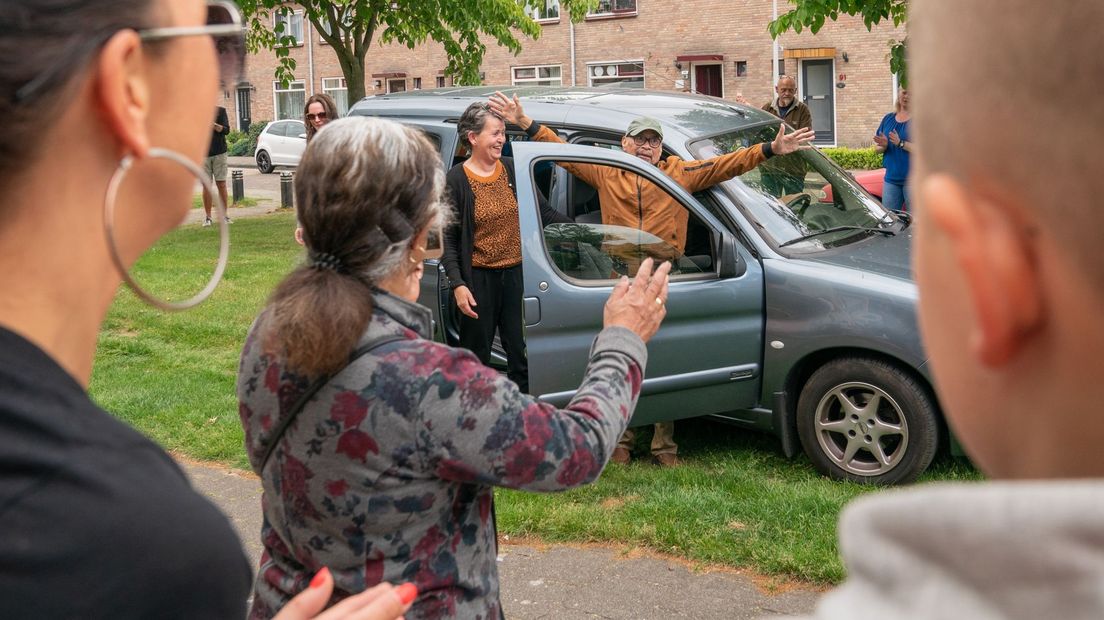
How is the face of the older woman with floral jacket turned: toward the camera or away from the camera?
away from the camera

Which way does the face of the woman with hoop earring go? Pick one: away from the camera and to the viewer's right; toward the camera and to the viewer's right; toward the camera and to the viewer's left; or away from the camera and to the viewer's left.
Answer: away from the camera and to the viewer's right

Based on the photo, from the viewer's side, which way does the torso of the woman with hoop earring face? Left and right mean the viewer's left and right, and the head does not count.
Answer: facing away from the viewer and to the right of the viewer

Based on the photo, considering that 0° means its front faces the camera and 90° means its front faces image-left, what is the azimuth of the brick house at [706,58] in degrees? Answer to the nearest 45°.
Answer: approximately 0°

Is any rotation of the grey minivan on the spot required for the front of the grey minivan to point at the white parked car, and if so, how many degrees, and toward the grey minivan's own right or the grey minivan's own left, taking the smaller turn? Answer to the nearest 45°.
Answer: approximately 135° to the grey minivan's own left

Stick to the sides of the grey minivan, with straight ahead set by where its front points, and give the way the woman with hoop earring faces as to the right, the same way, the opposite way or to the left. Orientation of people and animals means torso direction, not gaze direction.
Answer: to the left

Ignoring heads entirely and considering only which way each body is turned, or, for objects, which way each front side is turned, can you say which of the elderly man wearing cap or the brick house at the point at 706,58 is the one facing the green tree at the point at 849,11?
the brick house

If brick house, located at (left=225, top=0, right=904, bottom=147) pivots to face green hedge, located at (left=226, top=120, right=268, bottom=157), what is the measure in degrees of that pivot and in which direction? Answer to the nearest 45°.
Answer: approximately 135° to its right

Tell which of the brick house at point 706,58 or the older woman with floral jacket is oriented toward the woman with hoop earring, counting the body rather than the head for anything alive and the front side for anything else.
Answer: the brick house

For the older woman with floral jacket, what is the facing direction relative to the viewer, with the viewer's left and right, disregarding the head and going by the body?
facing away from the viewer and to the right of the viewer

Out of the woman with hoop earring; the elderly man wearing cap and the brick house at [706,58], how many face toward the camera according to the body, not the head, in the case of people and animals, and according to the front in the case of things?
2
